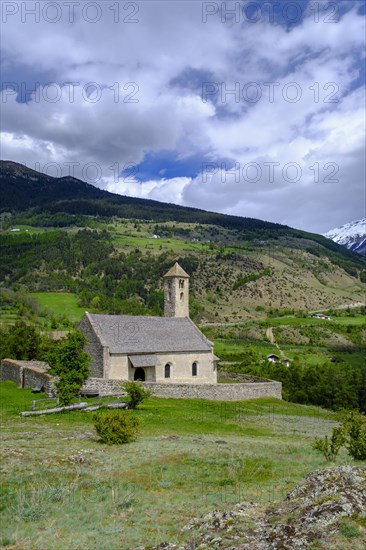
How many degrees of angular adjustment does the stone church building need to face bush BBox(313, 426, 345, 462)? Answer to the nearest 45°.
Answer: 0° — it already faces it

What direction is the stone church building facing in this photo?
toward the camera

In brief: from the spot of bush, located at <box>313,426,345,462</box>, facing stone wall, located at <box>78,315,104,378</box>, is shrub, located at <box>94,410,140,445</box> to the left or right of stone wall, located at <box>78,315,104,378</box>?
left

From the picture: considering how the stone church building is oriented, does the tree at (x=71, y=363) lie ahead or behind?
ahead

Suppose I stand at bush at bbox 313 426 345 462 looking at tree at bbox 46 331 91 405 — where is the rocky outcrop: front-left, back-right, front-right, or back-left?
back-left

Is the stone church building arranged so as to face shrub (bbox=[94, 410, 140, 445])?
yes

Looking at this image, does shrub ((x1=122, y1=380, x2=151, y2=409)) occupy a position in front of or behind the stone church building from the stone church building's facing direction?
in front

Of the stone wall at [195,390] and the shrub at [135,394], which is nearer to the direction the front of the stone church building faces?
the shrub

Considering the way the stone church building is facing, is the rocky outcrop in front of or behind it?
in front

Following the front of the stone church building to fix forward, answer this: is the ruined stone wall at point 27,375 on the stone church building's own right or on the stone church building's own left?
on the stone church building's own right
